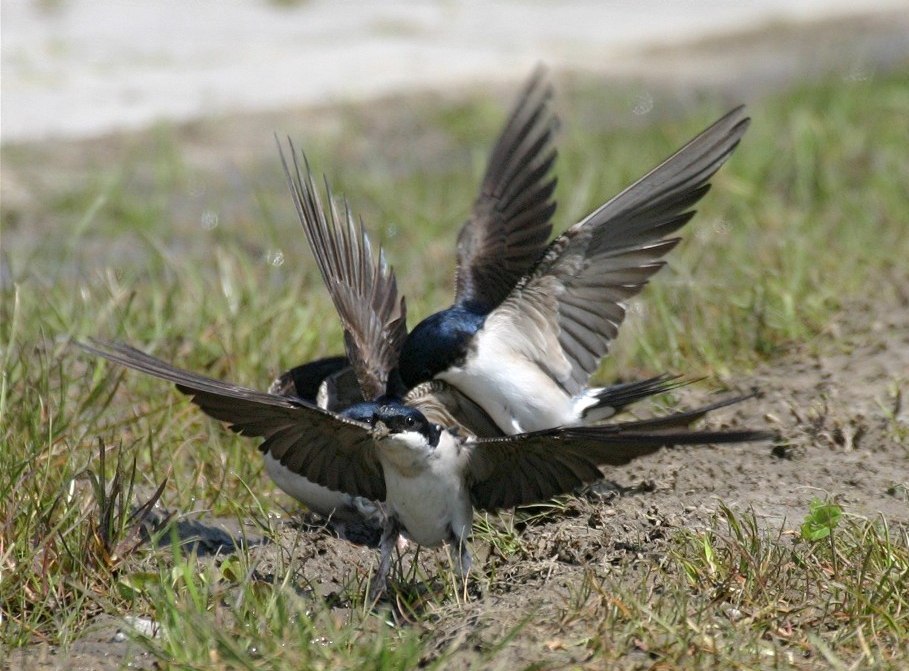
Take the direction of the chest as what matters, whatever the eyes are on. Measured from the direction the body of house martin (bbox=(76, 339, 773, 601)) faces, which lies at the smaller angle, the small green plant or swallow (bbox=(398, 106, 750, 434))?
the small green plant

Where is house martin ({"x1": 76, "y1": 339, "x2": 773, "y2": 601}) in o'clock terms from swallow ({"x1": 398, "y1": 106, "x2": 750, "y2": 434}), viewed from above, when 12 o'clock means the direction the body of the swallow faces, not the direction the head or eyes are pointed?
The house martin is roughly at 10 o'clock from the swallow.

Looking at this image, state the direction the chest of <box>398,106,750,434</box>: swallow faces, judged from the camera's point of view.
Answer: to the viewer's left

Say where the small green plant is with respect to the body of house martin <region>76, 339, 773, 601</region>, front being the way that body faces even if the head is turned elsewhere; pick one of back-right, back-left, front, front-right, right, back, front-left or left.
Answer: left

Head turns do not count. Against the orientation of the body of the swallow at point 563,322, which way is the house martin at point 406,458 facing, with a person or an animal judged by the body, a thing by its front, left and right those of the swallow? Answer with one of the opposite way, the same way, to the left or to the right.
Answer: to the left

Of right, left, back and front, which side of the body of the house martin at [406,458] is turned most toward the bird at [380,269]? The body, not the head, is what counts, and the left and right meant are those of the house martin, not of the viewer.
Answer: back

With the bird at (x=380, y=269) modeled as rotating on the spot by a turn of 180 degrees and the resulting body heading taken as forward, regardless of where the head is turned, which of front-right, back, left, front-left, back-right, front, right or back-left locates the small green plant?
front-right

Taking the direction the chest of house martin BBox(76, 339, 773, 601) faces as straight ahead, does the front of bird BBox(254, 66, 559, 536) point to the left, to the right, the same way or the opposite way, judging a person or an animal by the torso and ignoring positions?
to the right

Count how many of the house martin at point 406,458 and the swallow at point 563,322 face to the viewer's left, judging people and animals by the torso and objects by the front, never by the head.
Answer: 1
